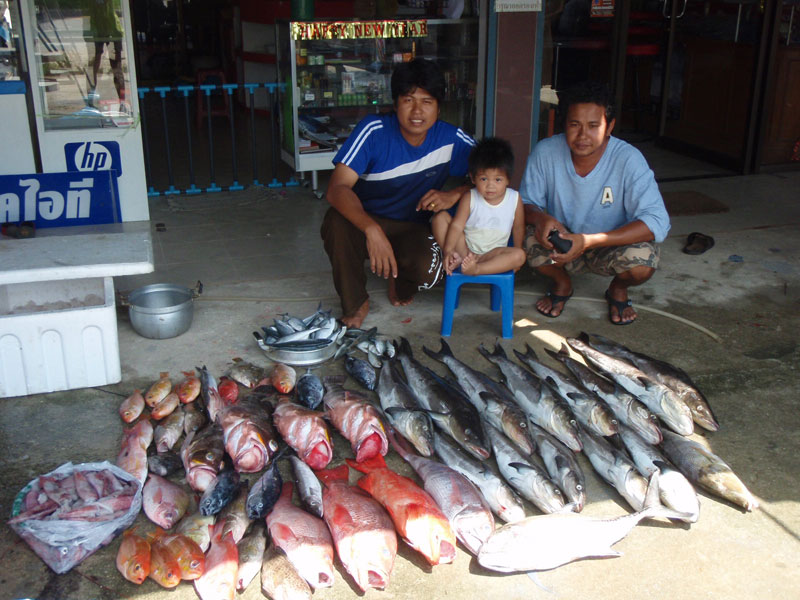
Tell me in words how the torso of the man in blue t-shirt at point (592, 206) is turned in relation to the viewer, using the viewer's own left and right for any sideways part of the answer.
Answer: facing the viewer

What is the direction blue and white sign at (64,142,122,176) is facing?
toward the camera

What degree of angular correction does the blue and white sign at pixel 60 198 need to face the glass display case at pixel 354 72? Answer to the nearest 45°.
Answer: approximately 135° to its left

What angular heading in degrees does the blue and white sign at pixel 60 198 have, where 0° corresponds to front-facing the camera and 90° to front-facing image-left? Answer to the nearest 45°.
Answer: approximately 0°

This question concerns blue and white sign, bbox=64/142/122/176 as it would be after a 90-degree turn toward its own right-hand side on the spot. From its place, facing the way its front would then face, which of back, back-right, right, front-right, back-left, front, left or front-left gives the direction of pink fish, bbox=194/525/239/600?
left

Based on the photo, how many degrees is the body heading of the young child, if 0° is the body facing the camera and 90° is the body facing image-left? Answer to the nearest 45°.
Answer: approximately 0°

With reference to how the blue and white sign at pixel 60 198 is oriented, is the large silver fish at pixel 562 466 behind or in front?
in front

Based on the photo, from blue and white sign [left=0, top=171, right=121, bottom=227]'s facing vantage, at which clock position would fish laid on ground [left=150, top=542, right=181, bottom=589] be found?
The fish laid on ground is roughly at 12 o'clock from the blue and white sign.

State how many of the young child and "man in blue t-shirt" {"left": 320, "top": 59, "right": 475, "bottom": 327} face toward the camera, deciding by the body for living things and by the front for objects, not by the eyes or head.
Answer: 2

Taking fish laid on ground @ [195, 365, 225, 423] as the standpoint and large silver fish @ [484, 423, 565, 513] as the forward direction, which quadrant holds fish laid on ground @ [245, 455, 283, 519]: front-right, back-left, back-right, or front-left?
front-right

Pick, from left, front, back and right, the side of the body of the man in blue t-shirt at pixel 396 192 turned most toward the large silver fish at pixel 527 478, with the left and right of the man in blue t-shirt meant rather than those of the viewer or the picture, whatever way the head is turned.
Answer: front
